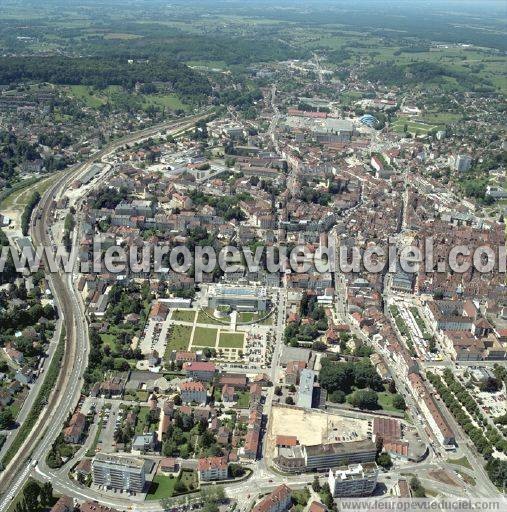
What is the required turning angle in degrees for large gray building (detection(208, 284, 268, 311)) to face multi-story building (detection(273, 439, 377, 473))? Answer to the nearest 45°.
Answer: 0° — it already faces it

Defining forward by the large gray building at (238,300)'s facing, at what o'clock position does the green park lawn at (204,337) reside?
The green park lawn is roughly at 1 o'clock from the large gray building.

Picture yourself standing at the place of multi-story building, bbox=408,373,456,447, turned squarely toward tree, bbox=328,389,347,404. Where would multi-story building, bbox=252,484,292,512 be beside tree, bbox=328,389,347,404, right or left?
left

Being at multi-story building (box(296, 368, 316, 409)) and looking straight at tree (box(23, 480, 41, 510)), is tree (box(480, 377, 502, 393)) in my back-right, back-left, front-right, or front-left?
back-left

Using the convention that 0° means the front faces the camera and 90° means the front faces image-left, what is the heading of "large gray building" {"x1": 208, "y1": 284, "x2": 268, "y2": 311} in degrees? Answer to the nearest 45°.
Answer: approximately 0°

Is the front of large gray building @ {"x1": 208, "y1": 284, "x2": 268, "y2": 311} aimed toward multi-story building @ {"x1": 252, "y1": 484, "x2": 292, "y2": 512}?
yes

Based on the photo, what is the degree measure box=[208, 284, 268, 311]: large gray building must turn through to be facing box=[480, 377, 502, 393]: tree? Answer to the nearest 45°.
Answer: approximately 45° to its left

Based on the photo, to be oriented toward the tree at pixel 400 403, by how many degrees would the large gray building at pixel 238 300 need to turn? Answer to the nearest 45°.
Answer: approximately 45° to its left

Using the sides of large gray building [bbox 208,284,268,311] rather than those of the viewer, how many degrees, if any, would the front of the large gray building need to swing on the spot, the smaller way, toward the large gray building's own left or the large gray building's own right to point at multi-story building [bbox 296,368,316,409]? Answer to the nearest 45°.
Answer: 0° — it already faces it
